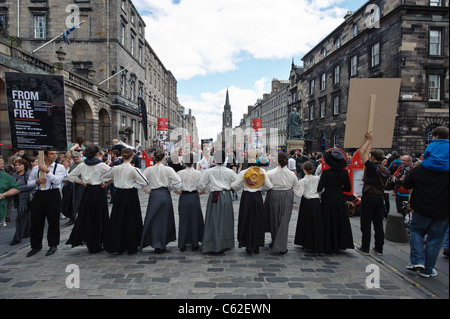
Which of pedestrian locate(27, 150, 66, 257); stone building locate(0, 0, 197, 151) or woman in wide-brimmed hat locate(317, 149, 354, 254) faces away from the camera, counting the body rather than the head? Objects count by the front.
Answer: the woman in wide-brimmed hat

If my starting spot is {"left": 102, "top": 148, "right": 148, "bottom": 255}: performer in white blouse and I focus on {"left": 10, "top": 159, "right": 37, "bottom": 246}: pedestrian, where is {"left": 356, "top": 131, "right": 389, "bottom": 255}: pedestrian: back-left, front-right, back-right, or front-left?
back-right

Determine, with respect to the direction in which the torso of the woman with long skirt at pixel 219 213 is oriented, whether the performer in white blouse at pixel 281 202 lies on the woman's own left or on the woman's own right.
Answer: on the woman's own right

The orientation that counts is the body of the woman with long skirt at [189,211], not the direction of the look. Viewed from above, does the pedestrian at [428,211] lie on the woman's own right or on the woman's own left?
on the woman's own right

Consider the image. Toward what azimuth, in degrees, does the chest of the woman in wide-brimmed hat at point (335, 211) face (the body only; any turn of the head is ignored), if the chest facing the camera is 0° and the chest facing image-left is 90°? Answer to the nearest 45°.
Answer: approximately 180°

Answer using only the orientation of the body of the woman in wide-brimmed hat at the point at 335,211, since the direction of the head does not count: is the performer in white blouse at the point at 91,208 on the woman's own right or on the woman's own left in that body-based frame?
on the woman's own left

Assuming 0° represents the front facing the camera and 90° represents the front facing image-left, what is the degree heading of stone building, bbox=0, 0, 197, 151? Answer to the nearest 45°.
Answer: approximately 315°

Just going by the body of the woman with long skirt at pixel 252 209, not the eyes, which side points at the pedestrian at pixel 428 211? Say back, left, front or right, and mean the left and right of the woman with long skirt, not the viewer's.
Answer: right

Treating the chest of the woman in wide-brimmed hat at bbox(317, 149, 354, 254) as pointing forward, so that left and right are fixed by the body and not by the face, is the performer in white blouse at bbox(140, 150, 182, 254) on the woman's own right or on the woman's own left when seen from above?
on the woman's own left

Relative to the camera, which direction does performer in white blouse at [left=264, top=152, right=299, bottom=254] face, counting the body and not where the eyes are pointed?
away from the camera

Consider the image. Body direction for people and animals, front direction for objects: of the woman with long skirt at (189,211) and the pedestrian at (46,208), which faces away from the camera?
the woman with long skirt

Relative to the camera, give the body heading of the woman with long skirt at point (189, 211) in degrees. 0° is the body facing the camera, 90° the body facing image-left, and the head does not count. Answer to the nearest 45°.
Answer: approximately 180°
